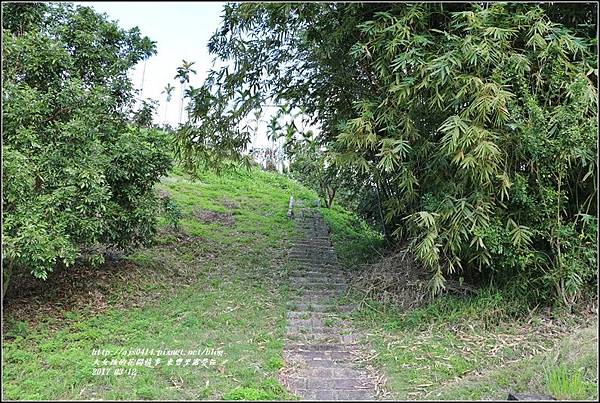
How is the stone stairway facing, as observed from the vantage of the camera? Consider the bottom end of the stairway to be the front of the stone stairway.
facing the viewer

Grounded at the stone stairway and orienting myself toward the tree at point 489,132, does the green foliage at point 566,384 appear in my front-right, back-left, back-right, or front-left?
front-right

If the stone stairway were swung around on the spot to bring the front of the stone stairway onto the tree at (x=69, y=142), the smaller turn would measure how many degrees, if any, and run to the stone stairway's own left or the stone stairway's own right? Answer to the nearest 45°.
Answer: approximately 90° to the stone stairway's own right

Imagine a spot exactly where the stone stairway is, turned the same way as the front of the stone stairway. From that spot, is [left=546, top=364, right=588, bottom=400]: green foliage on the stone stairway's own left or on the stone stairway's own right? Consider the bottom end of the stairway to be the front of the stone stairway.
on the stone stairway's own left

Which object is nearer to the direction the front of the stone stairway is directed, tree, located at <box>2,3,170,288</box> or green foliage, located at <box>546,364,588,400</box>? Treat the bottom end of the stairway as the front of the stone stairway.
the green foliage
